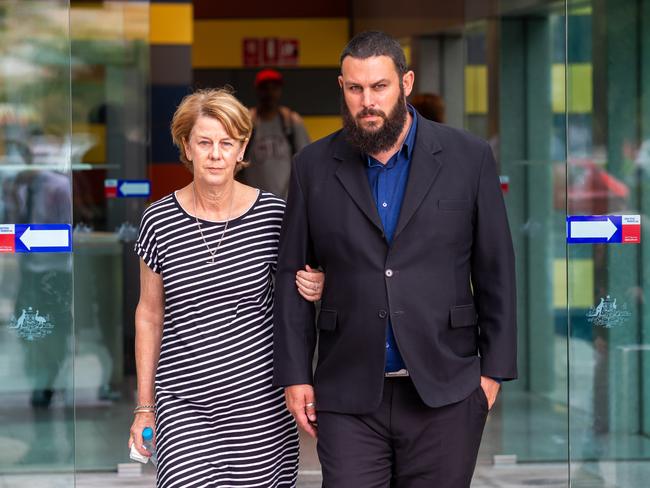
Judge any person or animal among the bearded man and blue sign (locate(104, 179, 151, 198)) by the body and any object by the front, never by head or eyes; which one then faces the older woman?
the blue sign

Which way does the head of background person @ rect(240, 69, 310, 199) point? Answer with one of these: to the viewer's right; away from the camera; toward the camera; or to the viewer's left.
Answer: toward the camera

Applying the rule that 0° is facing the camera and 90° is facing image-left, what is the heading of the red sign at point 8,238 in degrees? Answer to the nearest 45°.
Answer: approximately 0°

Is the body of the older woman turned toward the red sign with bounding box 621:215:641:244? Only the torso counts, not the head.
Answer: no

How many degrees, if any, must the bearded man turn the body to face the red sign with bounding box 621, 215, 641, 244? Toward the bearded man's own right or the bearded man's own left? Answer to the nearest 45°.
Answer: approximately 135° to the bearded man's own left

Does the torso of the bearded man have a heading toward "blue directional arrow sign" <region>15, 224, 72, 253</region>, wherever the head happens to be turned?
no

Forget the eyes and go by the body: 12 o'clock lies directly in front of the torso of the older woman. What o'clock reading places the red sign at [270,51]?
The red sign is roughly at 6 o'clock from the older woman.

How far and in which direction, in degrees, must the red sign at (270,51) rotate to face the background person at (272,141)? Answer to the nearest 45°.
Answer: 0° — it already faces them

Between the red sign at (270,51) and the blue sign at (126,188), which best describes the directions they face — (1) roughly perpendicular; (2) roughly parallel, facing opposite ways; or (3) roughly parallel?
roughly parallel

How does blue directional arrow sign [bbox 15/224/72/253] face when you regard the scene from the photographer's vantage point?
facing the viewer

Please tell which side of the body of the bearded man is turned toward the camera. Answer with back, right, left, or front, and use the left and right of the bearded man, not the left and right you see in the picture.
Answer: front

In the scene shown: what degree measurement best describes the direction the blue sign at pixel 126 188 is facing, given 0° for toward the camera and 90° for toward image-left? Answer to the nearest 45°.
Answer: approximately 0°

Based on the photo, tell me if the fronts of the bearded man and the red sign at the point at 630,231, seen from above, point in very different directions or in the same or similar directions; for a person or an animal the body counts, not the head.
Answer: same or similar directions
